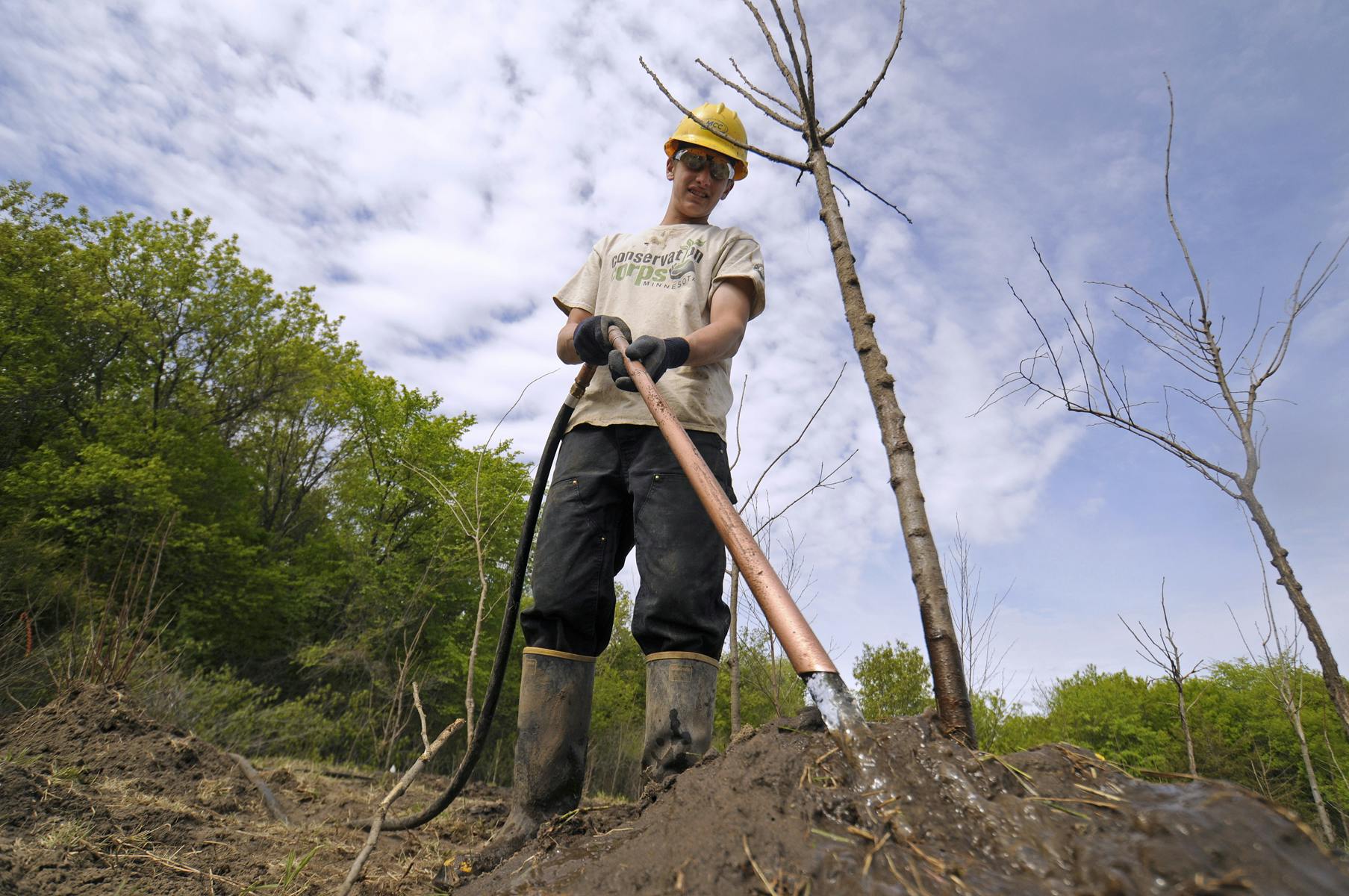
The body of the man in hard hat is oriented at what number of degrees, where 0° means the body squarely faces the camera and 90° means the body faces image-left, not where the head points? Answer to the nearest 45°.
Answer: approximately 0°

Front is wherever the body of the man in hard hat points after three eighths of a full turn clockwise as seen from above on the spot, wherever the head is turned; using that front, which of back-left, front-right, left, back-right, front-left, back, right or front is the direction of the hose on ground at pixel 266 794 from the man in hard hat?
front

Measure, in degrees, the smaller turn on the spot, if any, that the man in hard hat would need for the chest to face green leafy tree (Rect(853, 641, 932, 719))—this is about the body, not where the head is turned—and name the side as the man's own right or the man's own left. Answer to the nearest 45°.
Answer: approximately 135° to the man's own left
